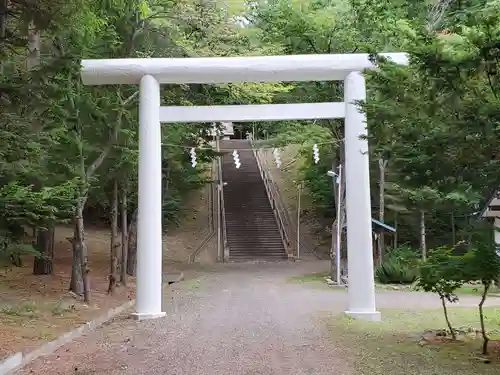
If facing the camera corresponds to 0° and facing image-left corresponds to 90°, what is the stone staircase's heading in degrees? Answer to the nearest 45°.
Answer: approximately 0°

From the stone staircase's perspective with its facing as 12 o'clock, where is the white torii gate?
The white torii gate is roughly at 12 o'clock from the stone staircase.

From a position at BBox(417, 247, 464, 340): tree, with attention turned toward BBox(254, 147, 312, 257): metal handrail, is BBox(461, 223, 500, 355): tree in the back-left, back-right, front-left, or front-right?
back-right

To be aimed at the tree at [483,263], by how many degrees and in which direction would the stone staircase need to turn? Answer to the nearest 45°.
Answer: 0° — it already faces it
